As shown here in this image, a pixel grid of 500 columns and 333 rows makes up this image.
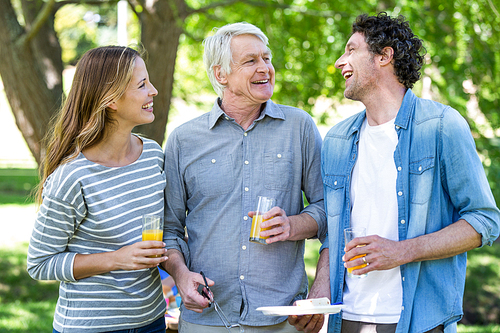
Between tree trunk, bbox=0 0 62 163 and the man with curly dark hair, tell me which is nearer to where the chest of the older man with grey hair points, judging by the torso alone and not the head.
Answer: the man with curly dark hair

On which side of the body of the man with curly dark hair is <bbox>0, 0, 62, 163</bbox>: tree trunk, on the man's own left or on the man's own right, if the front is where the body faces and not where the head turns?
on the man's own right

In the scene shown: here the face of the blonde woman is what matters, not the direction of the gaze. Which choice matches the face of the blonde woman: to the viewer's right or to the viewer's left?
to the viewer's right

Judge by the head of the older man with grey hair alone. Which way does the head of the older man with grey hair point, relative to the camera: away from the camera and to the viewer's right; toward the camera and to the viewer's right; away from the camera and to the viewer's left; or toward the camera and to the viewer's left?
toward the camera and to the viewer's right

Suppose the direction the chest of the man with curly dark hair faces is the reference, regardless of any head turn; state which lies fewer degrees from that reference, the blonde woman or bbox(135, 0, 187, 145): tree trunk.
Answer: the blonde woman

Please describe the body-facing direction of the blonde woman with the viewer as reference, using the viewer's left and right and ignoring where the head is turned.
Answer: facing the viewer and to the right of the viewer

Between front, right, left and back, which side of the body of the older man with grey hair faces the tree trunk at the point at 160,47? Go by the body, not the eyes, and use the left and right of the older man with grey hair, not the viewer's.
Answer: back

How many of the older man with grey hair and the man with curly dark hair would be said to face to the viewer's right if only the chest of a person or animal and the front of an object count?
0

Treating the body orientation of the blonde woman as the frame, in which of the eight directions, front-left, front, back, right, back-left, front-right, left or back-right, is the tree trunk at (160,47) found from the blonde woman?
back-left

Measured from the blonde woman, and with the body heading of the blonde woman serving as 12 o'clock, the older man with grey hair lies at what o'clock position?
The older man with grey hair is roughly at 10 o'clock from the blonde woman.

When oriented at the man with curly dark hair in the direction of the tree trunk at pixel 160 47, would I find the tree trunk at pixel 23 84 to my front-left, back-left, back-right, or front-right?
front-left

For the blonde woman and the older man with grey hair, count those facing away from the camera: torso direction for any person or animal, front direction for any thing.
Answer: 0

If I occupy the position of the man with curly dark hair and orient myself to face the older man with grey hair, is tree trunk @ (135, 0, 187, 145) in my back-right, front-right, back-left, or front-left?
front-right

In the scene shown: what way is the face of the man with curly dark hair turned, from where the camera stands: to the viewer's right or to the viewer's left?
to the viewer's left

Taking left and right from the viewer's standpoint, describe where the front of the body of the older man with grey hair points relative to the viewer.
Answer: facing the viewer

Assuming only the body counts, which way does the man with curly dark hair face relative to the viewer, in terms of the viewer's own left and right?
facing the viewer and to the left of the viewer
